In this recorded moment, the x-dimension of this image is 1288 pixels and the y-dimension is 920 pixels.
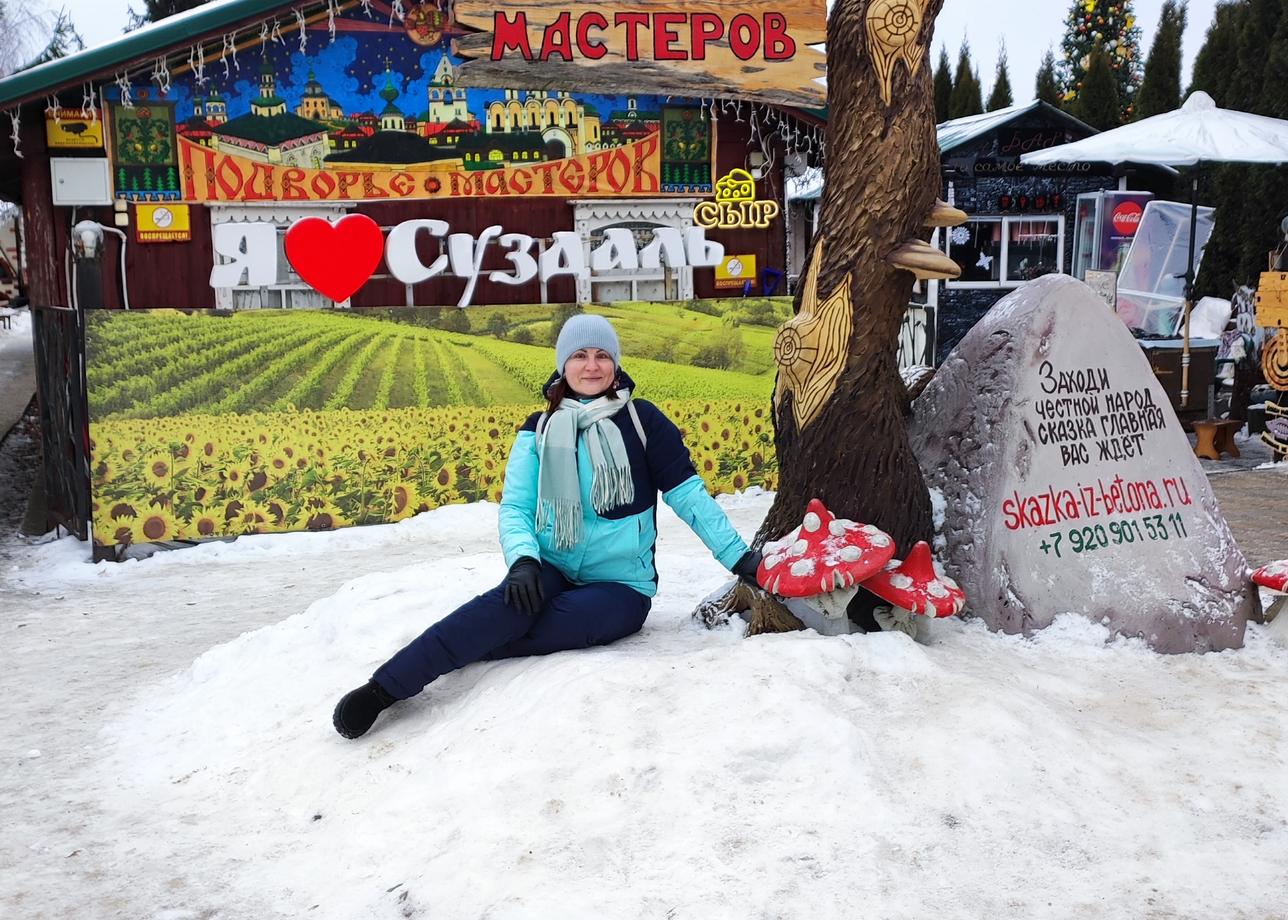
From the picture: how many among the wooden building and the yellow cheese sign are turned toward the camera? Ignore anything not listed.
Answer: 2

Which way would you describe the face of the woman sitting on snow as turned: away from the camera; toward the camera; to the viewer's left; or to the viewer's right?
toward the camera

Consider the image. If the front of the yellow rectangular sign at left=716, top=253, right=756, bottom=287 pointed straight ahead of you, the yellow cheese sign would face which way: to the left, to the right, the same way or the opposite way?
the same way

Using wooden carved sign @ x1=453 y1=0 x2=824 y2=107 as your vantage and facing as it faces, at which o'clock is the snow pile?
The snow pile is roughly at 12 o'clock from the wooden carved sign.

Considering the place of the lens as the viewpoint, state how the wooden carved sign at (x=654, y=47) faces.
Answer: facing the viewer

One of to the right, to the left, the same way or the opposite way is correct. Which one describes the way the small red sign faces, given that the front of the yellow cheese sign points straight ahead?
the same way

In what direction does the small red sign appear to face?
toward the camera

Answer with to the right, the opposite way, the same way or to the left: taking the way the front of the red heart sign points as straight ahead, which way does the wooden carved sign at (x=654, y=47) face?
the same way

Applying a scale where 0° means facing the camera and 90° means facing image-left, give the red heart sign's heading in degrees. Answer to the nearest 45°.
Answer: approximately 0°

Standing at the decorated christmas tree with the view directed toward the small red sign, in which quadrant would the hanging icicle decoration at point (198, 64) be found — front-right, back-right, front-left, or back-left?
front-right

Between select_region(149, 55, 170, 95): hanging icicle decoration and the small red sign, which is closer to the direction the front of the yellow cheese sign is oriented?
the hanging icicle decoration

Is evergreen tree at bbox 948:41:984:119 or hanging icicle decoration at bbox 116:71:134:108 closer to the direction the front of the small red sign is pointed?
the hanging icicle decoration

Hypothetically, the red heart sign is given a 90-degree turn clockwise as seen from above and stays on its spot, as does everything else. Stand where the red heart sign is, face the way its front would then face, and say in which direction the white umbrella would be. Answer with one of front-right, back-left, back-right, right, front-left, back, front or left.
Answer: back

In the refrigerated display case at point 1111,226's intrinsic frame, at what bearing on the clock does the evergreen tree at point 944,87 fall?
The evergreen tree is roughly at 4 o'clock from the refrigerated display case.

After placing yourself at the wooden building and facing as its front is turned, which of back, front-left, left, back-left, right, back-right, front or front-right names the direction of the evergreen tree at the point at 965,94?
back-left
